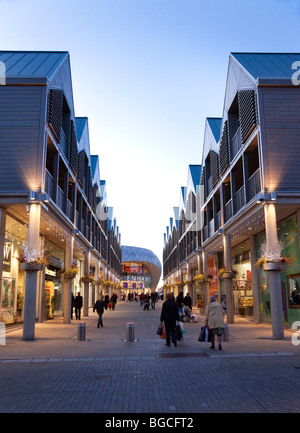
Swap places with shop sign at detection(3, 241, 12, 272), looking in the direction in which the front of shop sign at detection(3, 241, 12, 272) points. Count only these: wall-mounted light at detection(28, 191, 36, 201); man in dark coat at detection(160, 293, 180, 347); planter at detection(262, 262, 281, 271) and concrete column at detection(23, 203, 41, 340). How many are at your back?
0

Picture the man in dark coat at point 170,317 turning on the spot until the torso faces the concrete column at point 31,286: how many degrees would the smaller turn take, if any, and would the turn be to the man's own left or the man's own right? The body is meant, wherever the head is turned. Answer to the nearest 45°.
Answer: approximately 90° to the man's own left

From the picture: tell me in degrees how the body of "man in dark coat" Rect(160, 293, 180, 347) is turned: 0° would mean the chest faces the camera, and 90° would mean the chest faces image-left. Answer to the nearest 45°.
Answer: approximately 180°

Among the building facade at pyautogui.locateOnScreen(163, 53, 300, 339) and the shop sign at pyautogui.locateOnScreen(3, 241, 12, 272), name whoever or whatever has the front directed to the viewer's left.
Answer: the building facade

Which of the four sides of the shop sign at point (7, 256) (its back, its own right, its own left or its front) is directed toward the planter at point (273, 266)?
front

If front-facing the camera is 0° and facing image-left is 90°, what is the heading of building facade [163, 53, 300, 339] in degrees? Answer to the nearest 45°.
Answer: approximately 90°

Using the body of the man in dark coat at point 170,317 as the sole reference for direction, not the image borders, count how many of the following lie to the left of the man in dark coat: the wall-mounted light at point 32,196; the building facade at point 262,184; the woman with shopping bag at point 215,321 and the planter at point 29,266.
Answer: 2

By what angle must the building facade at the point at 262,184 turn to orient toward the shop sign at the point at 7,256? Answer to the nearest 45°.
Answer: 0° — it already faces it

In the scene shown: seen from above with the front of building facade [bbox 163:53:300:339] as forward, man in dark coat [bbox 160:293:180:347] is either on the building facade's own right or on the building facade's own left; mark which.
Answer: on the building facade's own left

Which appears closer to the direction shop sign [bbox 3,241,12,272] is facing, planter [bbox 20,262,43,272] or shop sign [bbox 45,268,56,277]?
the planter

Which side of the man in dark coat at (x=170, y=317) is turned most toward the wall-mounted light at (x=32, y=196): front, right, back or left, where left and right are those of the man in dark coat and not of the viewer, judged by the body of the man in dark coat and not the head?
left

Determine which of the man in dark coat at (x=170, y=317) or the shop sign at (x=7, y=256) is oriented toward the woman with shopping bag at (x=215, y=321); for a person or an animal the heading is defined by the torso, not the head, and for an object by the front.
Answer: the shop sign

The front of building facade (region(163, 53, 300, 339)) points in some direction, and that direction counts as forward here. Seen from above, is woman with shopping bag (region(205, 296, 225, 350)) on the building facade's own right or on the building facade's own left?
on the building facade's own left

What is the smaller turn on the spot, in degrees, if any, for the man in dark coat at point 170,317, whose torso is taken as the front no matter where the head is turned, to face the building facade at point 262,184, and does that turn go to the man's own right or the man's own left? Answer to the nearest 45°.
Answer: approximately 45° to the man's own right

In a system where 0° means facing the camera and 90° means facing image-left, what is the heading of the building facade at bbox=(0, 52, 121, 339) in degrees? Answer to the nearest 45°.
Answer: approximately 270°

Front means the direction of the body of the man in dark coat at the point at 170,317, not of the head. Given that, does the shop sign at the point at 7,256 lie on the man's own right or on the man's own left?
on the man's own left

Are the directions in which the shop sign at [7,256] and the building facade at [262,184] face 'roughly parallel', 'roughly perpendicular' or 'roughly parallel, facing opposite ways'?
roughly parallel, facing opposite ways
